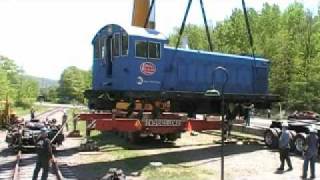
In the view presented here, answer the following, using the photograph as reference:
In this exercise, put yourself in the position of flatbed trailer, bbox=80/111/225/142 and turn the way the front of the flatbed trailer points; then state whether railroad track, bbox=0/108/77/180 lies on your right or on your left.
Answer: on your left
